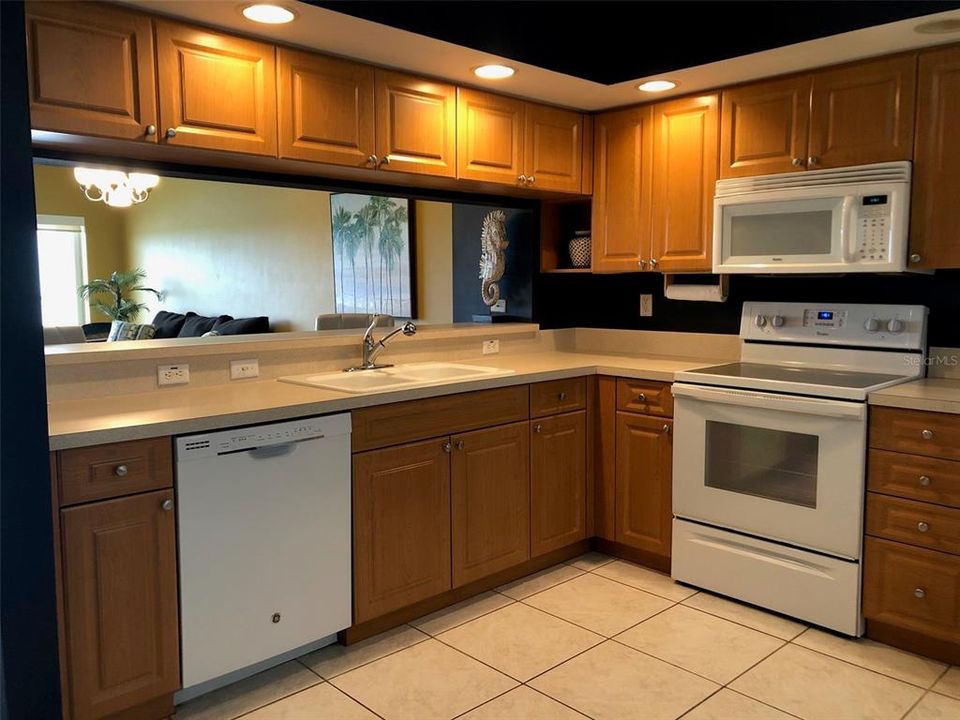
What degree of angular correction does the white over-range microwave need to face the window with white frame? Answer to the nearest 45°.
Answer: approximately 45° to its right

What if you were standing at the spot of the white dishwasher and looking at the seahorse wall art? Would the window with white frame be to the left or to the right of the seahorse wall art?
left

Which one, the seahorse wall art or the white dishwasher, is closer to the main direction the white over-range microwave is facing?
the white dishwasher

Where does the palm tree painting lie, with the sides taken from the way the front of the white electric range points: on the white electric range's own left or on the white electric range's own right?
on the white electric range's own right

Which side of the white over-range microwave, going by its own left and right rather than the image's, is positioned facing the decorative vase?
right

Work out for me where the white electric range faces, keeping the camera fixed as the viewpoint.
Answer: facing the viewer and to the left of the viewer

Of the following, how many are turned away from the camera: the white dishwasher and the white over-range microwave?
0

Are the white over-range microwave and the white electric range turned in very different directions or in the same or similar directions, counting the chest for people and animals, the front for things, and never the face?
same or similar directions

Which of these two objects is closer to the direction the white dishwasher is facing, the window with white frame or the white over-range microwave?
the white over-range microwave

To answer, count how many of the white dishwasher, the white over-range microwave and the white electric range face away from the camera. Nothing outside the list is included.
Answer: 0

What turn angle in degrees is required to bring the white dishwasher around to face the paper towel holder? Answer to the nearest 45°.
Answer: approximately 45° to its left

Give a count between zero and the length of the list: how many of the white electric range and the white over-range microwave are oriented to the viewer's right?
0
